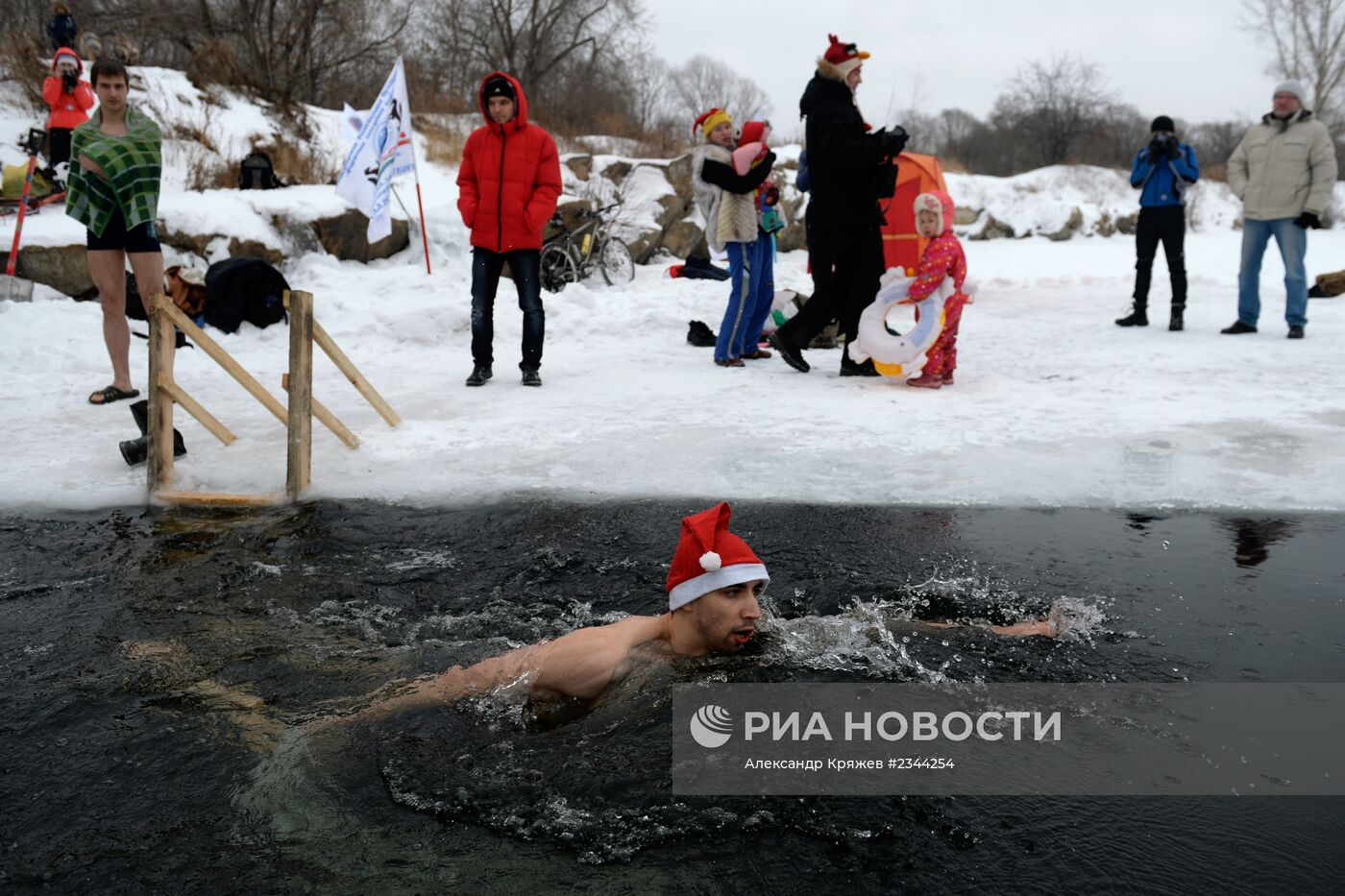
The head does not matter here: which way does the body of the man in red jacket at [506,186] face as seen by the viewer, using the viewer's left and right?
facing the viewer

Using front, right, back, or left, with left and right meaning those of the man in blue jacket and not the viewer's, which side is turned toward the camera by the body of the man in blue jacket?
front

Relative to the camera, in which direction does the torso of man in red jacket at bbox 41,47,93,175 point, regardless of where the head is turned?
toward the camera

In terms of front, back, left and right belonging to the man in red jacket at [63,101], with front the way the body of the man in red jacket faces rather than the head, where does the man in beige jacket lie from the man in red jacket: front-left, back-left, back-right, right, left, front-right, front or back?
front-left

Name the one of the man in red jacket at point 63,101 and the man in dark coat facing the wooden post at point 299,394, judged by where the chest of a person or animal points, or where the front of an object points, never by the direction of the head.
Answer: the man in red jacket

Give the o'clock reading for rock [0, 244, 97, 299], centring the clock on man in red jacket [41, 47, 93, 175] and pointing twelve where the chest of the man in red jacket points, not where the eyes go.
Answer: The rock is roughly at 12 o'clock from the man in red jacket.

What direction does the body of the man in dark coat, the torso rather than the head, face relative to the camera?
to the viewer's right

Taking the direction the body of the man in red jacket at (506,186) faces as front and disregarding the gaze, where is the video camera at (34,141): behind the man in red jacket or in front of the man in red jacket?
behind

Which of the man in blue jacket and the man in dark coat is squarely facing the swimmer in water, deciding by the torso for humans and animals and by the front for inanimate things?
the man in blue jacket

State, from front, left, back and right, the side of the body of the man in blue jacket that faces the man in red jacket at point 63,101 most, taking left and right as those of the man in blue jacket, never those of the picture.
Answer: right

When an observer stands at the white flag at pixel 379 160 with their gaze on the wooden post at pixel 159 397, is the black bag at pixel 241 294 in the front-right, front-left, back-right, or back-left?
front-right

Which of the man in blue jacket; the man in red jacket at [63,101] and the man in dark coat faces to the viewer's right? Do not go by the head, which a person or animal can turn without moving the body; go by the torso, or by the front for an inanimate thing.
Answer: the man in dark coat
